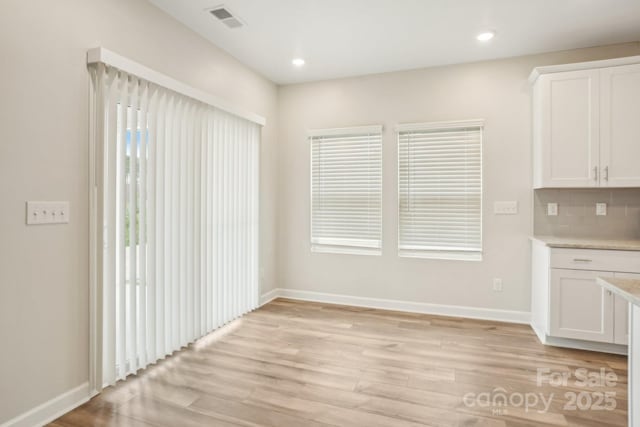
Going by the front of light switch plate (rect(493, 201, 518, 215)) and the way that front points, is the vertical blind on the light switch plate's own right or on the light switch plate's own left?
on the light switch plate's own right

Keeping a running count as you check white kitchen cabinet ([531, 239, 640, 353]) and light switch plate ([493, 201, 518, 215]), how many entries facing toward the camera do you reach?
2

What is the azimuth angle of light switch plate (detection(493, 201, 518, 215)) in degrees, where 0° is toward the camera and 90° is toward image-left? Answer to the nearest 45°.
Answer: approximately 0°

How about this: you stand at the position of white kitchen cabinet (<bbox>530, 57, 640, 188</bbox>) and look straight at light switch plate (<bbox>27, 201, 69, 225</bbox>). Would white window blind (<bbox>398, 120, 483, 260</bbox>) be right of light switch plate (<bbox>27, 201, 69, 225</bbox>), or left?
right

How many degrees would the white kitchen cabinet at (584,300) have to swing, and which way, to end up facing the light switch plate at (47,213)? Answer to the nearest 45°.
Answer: approximately 45° to its right

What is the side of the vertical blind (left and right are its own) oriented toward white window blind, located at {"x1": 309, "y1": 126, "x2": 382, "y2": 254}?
left

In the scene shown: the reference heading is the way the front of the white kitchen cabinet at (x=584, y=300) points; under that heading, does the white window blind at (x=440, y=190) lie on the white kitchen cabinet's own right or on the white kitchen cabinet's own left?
on the white kitchen cabinet's own right

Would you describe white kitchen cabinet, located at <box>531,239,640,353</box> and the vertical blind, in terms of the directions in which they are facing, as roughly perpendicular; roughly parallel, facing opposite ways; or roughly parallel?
roughly perpendicular

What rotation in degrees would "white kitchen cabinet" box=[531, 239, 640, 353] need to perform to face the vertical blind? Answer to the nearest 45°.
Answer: approximately 45° to its right

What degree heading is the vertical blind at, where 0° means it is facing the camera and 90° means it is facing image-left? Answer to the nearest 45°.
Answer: approximately 315°

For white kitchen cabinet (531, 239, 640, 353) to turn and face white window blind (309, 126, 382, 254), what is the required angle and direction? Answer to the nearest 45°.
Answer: approximately 90° to its right

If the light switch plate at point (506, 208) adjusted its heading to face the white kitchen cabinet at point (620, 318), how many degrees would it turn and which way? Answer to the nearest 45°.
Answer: approximately 45° to its left

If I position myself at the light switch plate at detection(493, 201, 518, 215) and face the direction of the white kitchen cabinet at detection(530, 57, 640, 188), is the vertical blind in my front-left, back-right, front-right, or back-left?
back-right

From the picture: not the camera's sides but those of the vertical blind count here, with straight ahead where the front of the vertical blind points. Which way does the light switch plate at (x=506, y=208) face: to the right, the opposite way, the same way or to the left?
to the right

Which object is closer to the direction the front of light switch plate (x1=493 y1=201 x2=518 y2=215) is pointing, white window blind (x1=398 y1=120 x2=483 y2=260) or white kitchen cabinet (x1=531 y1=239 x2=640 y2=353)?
the white kitchen cabinet

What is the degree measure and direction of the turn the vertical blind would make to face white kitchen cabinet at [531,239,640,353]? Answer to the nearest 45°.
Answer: approximately 45° to its left
